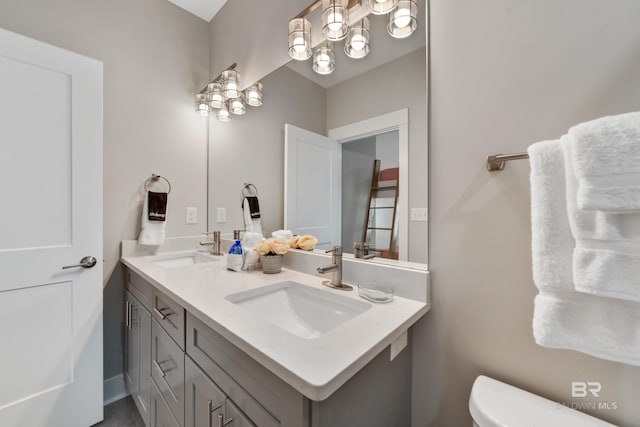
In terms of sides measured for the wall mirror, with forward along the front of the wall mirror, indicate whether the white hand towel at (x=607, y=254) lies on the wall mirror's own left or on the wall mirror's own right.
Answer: on the wall mirror's own left

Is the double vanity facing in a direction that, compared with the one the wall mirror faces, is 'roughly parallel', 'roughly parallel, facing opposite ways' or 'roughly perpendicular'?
roughly parallel

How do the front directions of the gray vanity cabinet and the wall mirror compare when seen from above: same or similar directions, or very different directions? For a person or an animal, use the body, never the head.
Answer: same or similar directions

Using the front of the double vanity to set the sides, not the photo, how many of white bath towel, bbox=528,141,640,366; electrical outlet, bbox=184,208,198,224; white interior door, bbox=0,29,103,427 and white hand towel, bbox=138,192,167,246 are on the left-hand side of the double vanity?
1

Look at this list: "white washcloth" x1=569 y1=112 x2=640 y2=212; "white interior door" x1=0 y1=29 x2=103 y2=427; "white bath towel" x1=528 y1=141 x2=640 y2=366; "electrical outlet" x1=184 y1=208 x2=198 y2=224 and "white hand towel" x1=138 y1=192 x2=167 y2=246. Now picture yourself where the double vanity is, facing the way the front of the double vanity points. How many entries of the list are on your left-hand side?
2

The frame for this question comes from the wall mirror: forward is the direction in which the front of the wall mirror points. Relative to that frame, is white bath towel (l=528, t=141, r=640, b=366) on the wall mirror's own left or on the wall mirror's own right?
on the wall mirror's own left

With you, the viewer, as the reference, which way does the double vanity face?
facing the viewer and to the left of the viewer

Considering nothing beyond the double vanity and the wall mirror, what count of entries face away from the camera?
0

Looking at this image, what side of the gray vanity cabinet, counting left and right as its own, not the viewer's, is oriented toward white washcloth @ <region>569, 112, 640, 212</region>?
left

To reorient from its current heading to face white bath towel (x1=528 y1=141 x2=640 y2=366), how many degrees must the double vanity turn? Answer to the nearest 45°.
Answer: approximately 90° to its left

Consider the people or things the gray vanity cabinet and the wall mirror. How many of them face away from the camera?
0

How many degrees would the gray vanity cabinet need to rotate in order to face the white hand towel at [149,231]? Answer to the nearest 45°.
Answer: approximately 90° to its right
